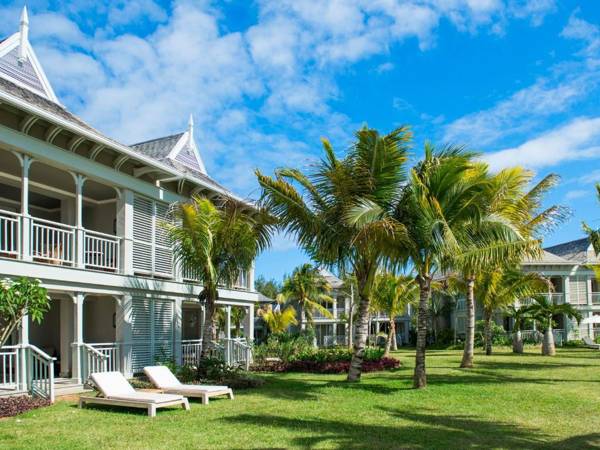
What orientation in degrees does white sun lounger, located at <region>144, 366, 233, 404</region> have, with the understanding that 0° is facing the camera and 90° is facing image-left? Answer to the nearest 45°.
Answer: approximately 315°

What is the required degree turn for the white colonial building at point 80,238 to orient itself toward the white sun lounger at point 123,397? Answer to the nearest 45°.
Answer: approximately 45° to its right

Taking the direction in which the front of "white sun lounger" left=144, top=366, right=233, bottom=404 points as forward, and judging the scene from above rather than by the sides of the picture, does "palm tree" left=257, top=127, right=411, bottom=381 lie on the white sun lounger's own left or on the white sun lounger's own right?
on the white sun lounger's own left

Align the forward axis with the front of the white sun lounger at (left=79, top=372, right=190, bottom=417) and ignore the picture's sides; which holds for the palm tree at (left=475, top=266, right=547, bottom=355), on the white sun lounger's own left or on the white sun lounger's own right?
on the white sun lounger's own left

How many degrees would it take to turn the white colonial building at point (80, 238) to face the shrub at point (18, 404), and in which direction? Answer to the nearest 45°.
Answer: approximately 45° to its right

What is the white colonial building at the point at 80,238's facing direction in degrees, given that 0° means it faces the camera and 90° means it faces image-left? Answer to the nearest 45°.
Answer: approximately 315°

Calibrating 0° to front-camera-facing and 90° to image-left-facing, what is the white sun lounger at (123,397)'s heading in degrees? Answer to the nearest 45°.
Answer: approximately 315°

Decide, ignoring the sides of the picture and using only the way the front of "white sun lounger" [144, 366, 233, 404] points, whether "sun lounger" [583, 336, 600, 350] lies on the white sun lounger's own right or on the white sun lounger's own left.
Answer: on the white sun lounger's own left
